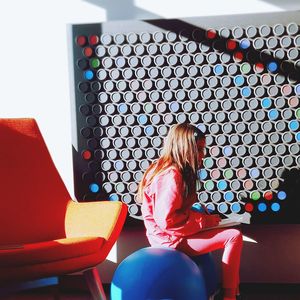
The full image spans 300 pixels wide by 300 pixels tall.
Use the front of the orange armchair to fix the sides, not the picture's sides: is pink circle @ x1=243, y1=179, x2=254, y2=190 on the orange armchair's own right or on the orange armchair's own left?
on the orange armchair's own left

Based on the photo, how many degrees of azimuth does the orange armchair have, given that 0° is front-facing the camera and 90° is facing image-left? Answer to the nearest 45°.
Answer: approximately 315°

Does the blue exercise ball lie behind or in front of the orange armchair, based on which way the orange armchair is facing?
in front

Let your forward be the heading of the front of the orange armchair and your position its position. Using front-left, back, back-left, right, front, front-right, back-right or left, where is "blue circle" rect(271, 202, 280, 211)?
front-left

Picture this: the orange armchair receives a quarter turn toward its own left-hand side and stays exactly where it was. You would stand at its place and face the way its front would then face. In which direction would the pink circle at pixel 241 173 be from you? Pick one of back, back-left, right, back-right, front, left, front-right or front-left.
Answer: front-right

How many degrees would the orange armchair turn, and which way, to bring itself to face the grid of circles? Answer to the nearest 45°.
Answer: approximately 45° to its left

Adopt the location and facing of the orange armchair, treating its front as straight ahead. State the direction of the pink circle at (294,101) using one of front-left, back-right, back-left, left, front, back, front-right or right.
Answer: front-left

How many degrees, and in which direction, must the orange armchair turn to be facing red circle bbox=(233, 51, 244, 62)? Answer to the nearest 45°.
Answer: approximately 45° to its left

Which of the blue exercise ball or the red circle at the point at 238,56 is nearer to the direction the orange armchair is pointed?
the blue exercise ball
